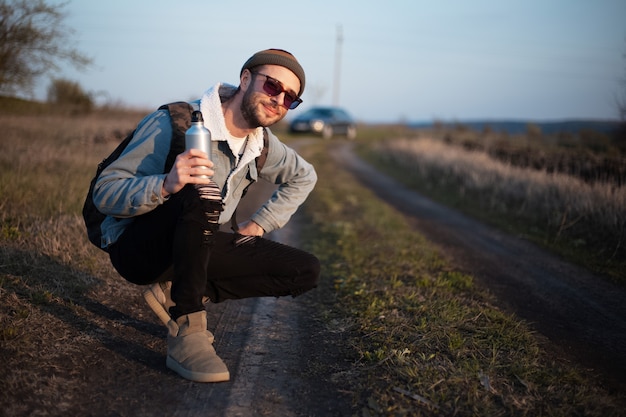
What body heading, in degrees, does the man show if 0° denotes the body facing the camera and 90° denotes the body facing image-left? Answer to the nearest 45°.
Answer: approximately 315°

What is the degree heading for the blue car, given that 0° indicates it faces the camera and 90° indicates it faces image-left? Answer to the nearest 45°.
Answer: approximately 45°
